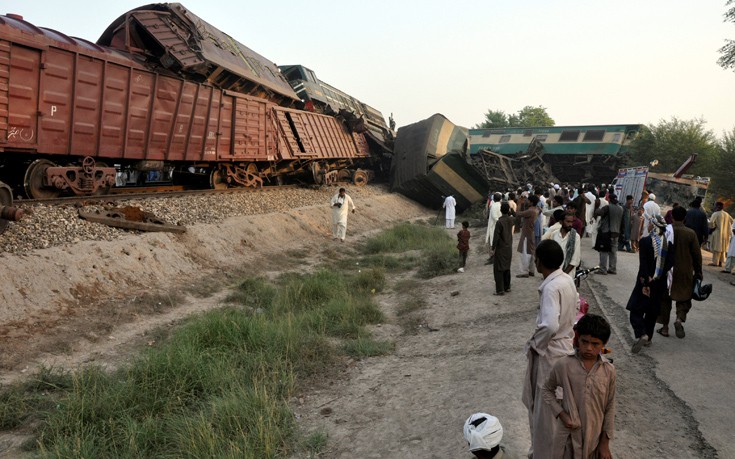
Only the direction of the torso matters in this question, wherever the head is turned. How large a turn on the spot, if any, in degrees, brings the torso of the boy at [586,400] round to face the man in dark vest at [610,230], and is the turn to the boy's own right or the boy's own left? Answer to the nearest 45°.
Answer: approximately 180°

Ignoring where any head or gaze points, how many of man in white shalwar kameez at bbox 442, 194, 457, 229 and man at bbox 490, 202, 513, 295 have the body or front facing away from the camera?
2

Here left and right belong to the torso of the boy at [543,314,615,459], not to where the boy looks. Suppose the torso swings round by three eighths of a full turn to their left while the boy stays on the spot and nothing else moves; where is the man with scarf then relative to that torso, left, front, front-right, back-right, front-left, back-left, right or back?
front-left

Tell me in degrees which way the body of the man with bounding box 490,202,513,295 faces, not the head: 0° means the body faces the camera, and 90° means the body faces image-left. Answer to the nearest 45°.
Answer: approximately 180°

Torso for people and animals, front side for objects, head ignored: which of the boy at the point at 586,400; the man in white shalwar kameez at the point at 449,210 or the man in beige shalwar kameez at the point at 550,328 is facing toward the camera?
the boy

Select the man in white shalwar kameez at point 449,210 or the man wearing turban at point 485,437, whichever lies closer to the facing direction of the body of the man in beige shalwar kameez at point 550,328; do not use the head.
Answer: the man in white shalwar kameez

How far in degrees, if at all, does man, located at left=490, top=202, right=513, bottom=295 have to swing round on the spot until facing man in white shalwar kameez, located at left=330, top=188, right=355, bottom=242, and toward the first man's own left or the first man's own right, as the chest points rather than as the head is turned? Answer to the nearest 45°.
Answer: approximately 45° to the first man's own left

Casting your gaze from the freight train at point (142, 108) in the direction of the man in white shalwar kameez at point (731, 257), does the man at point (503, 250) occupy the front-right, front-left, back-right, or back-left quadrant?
front-right

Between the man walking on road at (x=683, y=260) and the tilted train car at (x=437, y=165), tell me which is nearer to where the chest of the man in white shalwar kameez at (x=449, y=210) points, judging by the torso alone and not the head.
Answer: the tilted train car

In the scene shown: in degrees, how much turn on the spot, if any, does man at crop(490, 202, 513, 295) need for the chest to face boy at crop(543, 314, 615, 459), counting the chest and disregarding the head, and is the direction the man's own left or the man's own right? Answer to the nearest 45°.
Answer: approximately 180°

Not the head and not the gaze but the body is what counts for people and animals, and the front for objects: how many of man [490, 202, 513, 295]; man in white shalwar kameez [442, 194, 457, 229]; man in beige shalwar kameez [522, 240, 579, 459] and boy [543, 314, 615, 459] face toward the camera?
1

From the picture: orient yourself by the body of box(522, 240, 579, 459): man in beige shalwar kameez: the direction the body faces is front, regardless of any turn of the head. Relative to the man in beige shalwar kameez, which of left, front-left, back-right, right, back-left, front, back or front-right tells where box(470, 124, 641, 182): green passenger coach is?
front-right

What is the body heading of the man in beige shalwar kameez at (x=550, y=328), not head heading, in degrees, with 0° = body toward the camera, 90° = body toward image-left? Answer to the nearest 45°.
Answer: approximately 135°
